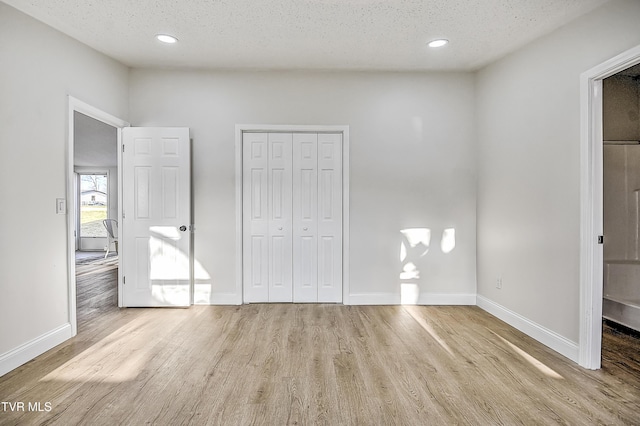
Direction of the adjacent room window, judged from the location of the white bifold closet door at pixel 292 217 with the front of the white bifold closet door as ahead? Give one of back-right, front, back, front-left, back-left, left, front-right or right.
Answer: back-right

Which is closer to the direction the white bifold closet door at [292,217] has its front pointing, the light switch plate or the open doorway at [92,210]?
the light switch plate

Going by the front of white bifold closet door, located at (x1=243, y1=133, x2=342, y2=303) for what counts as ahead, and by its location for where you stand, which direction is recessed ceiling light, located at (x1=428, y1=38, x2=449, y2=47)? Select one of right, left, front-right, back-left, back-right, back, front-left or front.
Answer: front-left

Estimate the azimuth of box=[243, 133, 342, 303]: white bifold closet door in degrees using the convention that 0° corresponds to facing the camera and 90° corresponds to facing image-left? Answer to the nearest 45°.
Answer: approximately 0°

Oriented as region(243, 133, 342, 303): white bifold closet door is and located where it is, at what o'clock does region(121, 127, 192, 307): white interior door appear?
The white interior door is roughly at 3 o'clock from the white bifold closet door.

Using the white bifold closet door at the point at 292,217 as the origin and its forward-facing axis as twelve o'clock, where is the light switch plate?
The light switch plate is roughly at 2 o'clock from the white bifold closet door.
